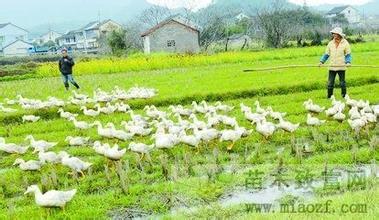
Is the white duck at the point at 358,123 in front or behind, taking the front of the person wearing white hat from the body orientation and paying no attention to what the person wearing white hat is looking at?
in front

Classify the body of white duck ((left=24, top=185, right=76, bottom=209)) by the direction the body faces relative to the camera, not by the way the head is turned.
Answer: to the viewer's left

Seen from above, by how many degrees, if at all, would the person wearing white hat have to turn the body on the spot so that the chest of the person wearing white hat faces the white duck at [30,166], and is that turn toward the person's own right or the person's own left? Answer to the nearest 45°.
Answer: approximately 45° to the person's own right

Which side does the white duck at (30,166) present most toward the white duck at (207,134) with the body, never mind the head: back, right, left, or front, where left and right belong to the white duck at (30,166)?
back

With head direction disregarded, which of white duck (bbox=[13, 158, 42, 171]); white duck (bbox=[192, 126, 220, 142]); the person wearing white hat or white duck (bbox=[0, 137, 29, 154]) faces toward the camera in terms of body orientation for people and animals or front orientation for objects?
the person wearing white hat

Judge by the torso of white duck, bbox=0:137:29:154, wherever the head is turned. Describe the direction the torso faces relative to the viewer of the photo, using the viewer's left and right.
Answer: facing to the left of the viewer

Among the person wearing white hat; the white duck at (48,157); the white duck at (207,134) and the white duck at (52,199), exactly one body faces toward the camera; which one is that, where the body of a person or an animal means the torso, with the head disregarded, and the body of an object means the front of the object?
the person wearing white hat

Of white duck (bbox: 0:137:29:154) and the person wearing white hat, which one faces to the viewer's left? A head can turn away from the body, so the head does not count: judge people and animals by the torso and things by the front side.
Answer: the white duck

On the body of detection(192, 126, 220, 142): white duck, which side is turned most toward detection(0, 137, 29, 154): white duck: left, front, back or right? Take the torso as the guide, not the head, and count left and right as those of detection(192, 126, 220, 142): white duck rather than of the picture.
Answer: front

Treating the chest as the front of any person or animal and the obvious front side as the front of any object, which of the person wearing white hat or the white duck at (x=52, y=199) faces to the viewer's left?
the white duck

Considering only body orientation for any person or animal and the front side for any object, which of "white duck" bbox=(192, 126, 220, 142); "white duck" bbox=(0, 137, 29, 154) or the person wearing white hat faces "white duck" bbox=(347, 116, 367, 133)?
the person wearing white hat

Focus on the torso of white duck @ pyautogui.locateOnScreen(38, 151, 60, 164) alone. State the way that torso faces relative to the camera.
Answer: to the viewer's left

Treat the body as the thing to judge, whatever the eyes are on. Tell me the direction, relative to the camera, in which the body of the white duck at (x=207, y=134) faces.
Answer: to the viewer's left

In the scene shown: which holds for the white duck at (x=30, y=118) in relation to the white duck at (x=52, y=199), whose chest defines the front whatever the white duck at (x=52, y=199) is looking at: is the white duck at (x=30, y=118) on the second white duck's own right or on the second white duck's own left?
on the second white duck's own right

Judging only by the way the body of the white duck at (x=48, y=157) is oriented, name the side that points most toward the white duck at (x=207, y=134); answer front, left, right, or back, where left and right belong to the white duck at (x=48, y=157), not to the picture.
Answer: back

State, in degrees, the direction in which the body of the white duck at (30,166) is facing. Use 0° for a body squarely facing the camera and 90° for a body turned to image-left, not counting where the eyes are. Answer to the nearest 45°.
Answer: approximately 90°
